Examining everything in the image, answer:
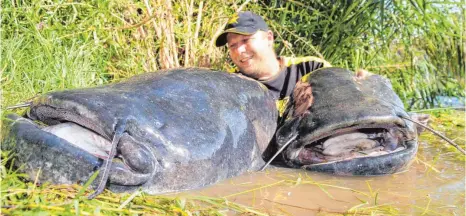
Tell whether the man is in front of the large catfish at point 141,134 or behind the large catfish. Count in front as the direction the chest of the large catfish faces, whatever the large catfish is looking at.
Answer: behind

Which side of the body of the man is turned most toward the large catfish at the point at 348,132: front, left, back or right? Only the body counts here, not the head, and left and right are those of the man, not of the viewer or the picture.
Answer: left

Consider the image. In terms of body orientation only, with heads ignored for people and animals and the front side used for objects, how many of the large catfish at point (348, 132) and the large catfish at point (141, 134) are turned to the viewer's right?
0

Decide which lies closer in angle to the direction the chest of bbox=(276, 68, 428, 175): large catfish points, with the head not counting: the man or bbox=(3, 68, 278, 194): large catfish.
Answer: the large catfish

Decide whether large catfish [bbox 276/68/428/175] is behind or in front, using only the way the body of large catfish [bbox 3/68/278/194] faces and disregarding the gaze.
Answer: behind

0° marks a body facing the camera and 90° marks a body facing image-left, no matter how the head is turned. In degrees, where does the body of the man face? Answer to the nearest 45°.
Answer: approximately 45°

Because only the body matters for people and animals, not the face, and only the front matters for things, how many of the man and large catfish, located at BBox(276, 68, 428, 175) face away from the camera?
0

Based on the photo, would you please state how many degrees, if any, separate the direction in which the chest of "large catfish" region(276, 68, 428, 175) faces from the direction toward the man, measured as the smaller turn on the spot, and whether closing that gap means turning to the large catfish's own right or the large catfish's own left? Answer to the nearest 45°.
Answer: approximately 135° to the large catfish's own right
